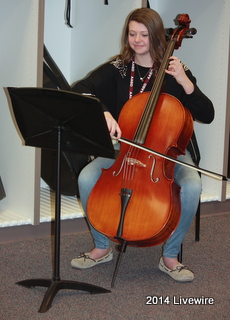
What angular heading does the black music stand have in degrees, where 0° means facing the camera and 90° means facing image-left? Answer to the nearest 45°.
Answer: approximately 225°

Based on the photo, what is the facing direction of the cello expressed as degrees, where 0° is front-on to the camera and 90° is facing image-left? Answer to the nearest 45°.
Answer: approximately 45°

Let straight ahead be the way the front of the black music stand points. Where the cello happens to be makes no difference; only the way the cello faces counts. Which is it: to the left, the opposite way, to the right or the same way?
the opposite way
